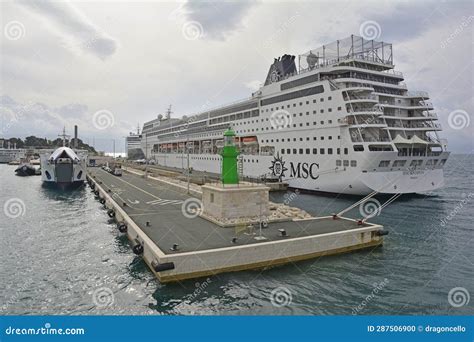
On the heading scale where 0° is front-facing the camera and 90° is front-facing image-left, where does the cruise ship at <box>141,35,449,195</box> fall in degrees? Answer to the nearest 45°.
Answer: approximately 135°

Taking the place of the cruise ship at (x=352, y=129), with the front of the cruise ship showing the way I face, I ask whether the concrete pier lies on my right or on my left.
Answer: on my left

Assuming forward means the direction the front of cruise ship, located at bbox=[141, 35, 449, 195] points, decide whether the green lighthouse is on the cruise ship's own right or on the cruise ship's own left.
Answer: on the cruise ship's own left
